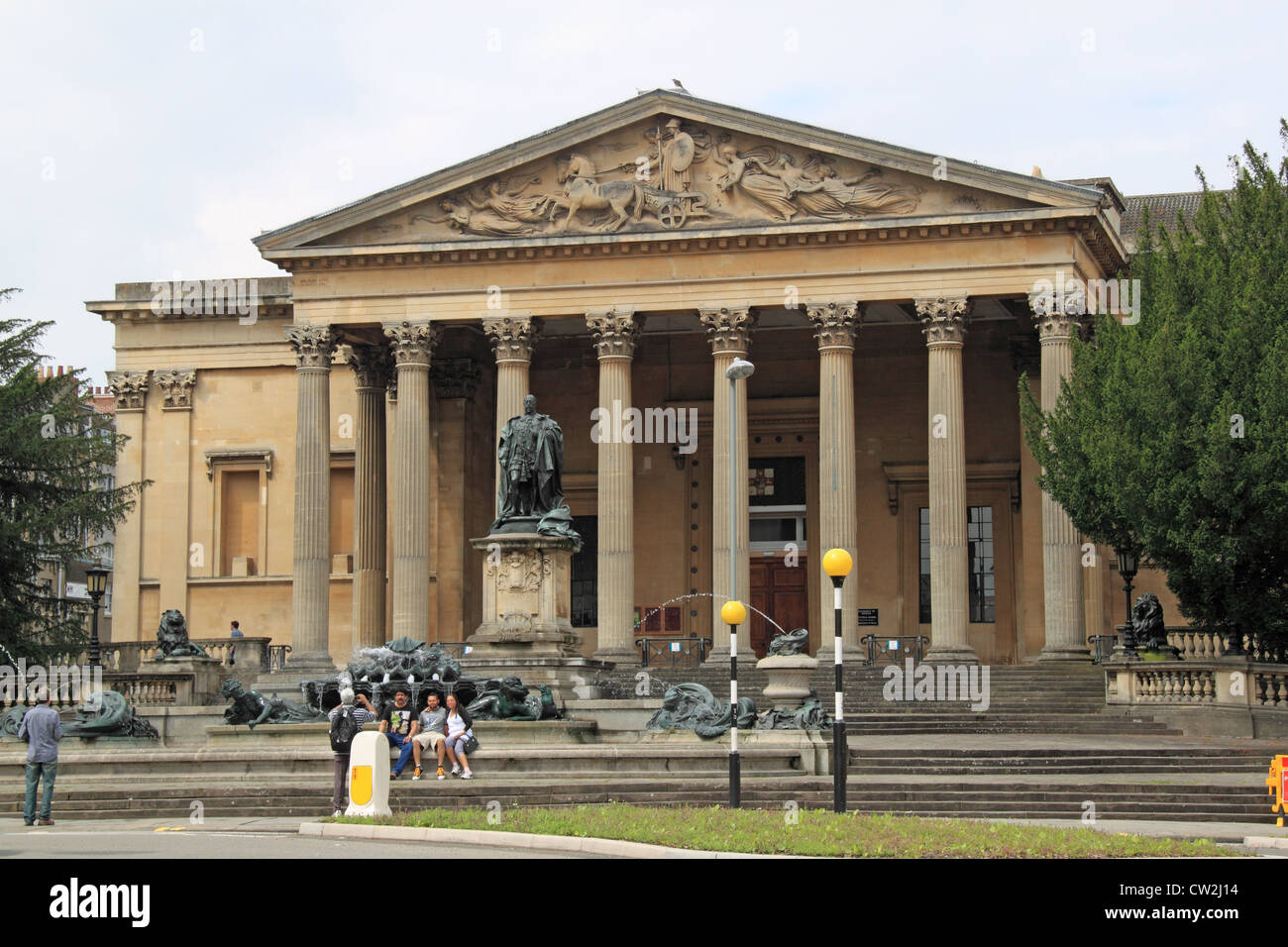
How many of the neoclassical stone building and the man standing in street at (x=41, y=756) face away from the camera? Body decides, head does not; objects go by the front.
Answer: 1

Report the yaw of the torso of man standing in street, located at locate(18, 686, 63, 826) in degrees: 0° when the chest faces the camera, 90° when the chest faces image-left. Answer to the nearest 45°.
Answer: approximately 180°

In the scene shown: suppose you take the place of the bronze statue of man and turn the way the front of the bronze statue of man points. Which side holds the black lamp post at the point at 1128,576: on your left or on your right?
on your left

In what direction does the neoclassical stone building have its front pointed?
toward the camera

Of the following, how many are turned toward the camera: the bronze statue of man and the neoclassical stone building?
2

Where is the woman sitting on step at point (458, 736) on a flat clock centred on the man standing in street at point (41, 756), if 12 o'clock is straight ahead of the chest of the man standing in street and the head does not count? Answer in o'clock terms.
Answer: The woman sitting on step is roughly at 3 o'clock from the man standing in street.

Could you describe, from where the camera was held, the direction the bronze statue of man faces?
facing the viewer

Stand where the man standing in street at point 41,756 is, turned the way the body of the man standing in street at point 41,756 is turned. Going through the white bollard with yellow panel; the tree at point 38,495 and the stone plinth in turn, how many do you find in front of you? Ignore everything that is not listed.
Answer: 2

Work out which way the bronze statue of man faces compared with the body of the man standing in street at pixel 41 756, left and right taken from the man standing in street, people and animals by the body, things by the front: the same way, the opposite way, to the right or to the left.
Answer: the opposite way

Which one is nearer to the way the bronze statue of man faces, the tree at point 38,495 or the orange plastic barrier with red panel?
the orange plastic barrier with red panel

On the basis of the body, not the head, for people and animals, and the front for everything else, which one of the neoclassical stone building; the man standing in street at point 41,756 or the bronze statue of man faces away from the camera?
the man standing in street

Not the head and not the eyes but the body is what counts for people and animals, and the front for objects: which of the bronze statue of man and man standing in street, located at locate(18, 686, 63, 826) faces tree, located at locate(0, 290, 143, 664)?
the man standing in street

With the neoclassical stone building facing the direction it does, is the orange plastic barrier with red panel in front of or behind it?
in front
